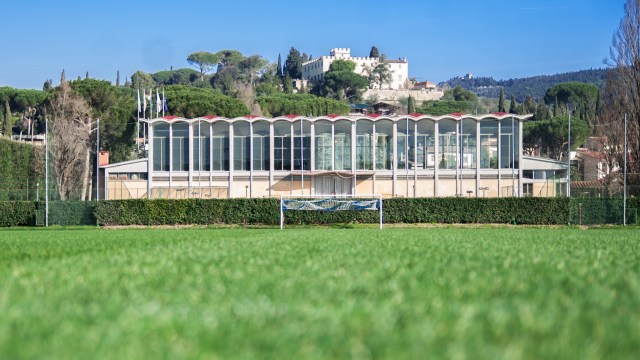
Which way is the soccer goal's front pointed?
toward the camera

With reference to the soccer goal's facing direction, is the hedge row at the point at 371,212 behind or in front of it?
behind
